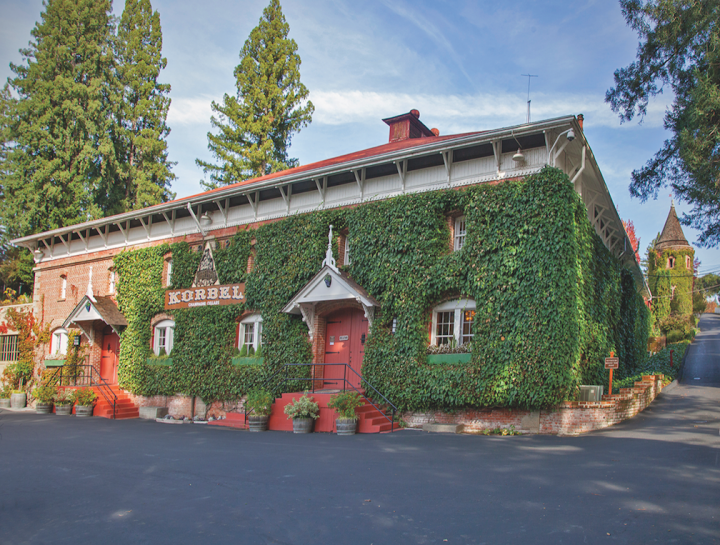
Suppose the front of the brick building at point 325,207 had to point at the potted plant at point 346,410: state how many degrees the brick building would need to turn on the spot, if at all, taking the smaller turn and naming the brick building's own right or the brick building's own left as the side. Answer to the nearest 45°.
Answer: approximately 45° to the brick building's own left

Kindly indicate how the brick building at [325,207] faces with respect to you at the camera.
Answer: facing the viewer and to the left of the viewer

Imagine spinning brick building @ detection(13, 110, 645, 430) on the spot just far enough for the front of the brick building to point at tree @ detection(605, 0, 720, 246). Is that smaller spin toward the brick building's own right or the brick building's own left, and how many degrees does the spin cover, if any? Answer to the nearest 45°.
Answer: approximately 135° to the brick building's own left

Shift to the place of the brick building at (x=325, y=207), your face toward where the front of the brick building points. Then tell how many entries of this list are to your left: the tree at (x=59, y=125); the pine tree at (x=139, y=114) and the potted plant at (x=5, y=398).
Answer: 0

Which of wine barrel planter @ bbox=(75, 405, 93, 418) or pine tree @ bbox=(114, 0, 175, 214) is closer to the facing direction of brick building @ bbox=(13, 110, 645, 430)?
the wine barrel planter

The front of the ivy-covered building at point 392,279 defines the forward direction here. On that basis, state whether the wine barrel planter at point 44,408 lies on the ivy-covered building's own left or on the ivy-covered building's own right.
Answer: on the ivy-covered building's own right

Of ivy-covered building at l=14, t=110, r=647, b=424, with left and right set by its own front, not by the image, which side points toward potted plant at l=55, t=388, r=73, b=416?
right

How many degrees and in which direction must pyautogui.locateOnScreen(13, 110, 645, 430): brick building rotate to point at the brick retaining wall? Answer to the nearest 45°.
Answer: approximately 90° to its left
